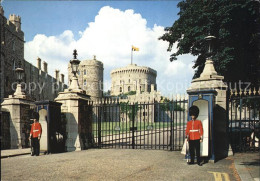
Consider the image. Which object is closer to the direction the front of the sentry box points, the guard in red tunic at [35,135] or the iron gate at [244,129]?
the guard in red tunic

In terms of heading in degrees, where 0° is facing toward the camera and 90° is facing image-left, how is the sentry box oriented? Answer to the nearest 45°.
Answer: approximately 45°

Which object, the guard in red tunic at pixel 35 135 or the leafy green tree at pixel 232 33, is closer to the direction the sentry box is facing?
the guard in red tunic

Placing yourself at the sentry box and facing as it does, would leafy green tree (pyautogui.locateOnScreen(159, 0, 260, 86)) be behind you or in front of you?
behind
